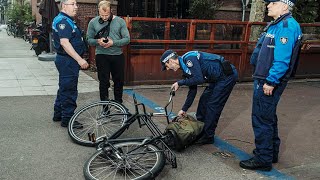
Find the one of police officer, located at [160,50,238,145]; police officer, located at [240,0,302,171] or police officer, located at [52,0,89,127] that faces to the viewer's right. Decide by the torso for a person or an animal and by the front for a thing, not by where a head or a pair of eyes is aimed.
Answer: police officer, located at [52,0,89,127]

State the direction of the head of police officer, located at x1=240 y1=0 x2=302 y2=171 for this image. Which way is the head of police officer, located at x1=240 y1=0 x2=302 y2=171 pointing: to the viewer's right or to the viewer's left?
to the viewer's left

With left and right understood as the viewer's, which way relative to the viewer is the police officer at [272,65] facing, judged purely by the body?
facing to the left of the viewer

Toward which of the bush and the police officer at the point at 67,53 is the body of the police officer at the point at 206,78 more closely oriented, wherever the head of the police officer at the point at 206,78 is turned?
the police officer

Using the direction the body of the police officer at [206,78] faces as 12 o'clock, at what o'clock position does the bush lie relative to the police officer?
The bush is roughly at 2 o'clock from the police officer.

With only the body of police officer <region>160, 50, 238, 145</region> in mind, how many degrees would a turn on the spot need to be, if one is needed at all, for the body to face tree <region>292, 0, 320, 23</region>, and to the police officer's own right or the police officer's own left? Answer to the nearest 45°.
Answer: approximately 90° to the police officer's own right

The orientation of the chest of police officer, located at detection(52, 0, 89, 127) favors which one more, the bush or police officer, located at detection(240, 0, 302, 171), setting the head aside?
the police officer

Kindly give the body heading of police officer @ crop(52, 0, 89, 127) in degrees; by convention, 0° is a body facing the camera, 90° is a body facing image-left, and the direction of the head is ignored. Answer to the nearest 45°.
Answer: approximately 270°

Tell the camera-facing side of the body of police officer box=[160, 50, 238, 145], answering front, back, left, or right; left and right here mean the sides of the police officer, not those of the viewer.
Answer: left

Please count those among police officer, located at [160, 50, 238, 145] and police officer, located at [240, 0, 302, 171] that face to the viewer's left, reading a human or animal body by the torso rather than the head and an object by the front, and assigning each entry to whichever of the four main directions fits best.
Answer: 2

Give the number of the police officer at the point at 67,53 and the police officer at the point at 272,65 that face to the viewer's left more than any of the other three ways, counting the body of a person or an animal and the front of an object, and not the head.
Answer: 1

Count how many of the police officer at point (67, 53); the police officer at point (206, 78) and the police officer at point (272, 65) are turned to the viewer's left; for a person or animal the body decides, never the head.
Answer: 2
